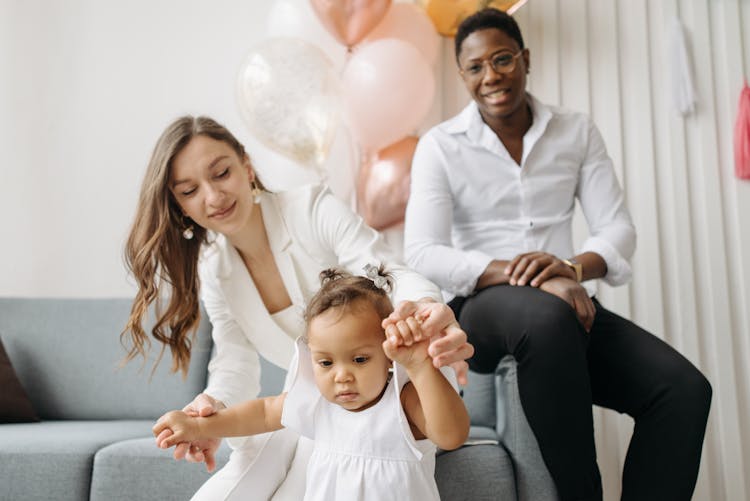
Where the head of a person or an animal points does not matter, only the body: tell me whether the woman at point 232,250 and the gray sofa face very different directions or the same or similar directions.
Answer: same or similar directions

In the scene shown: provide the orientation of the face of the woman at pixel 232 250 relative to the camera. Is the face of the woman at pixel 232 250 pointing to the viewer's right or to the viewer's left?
to the viewer's right

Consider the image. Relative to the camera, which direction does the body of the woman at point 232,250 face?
toward the camera

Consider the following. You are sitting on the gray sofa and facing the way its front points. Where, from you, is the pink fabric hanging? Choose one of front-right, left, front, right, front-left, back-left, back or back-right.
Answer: left

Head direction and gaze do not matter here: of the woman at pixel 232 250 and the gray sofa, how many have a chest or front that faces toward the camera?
2

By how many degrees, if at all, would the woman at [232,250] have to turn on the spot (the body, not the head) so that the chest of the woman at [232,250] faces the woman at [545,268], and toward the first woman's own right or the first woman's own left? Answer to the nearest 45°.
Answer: approximately 90° to the first woman's own left

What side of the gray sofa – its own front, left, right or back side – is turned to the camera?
front

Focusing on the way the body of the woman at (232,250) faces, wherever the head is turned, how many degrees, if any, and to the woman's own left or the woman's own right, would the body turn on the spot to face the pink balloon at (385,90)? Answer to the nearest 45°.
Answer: approximately 135° to the woman's own left
